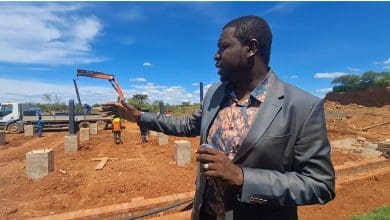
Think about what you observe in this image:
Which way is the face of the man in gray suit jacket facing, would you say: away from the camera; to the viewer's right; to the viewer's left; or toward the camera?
to the viewer's left

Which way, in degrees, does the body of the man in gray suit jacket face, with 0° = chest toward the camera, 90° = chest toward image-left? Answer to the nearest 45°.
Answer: approximately 45°

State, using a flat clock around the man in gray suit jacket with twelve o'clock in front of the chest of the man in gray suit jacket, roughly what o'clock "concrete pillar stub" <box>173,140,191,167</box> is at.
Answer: The concrete pillar stub is roughly at 4 o'clock from the man in gray suit jacket.

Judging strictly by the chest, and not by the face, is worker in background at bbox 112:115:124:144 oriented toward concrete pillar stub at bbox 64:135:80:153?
no

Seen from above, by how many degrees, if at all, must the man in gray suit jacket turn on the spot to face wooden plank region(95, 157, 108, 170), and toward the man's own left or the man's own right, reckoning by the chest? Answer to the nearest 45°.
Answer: approximately 90° to the man's own right

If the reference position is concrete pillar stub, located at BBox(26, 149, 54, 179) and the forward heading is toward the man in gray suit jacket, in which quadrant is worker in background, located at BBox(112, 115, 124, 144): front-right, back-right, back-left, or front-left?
back-left

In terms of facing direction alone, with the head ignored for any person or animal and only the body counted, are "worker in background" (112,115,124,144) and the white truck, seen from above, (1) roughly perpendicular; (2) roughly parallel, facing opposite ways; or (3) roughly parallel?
roughly perpendicular

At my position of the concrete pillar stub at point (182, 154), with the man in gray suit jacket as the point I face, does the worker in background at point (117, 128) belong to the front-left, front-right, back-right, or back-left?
back-right

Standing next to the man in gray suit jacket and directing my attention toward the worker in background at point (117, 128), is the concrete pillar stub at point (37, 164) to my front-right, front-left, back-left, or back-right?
front-left

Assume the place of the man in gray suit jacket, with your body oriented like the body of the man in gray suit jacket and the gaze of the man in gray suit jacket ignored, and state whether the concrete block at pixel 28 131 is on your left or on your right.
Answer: on your right

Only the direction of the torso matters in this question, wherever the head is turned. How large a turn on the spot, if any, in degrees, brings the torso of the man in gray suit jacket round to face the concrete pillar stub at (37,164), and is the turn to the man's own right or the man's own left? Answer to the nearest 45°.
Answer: approximately 90° to the man's own right

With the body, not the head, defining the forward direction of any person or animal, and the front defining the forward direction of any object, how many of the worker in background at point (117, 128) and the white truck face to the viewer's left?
1

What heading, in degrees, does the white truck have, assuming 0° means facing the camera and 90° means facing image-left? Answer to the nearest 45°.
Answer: approximately 90°
